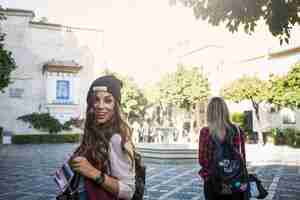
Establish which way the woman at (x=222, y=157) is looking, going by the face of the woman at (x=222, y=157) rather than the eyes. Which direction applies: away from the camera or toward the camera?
away from the camera

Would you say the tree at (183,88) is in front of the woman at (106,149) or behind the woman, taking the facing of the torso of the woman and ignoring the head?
behind

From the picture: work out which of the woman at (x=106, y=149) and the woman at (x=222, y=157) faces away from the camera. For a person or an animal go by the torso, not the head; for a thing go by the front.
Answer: the woman at (x=222, y=157)

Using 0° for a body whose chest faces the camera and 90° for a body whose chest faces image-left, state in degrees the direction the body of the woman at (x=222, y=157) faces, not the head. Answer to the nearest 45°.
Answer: approximately 180°

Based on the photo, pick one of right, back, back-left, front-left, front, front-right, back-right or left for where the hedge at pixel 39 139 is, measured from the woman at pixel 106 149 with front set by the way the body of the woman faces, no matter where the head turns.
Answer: back-right

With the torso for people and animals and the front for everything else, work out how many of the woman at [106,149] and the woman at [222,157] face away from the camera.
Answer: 1

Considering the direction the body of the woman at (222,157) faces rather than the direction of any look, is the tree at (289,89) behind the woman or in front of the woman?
in front

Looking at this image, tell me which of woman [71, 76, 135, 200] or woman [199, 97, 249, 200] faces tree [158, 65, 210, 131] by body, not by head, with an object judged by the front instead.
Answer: woman [199, 97, 249, 200]

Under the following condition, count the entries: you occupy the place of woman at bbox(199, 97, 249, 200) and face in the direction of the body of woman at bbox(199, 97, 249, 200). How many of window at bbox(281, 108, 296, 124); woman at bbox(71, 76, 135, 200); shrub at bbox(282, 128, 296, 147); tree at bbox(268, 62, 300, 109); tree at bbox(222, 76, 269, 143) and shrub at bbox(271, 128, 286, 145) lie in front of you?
5

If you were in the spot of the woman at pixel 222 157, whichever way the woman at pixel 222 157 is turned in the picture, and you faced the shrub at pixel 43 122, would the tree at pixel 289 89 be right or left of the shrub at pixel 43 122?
right

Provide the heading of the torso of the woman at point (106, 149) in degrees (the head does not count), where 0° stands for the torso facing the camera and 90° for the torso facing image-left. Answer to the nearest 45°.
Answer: approximately 45°

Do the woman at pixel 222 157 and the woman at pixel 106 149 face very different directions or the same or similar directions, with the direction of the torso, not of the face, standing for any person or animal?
very different directions

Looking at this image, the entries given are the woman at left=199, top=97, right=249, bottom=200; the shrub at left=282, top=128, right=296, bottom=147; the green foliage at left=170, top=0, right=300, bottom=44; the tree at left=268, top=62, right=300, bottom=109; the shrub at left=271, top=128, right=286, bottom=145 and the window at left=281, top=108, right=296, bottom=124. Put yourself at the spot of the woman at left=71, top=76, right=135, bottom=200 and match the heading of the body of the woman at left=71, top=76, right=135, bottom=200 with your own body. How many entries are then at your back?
6

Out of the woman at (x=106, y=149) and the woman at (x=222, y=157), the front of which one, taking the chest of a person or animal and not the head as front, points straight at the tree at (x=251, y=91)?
the woman at (x=222, y=157)
